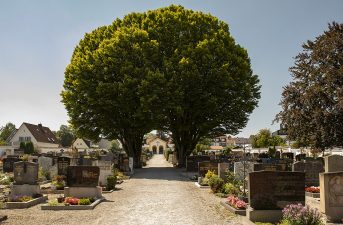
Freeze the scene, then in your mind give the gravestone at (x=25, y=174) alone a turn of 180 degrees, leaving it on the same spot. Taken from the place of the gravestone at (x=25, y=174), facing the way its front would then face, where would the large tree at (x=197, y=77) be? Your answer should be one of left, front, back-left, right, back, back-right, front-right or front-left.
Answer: front-right

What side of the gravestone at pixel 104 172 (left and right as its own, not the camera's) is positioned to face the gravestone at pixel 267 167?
left

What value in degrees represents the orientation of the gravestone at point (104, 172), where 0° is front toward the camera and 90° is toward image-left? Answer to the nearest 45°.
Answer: approximately 0°

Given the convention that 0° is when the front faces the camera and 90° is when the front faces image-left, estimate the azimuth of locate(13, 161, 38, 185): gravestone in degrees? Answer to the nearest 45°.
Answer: approximately 0°

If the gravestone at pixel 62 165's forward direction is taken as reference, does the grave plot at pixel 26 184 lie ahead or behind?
ahead

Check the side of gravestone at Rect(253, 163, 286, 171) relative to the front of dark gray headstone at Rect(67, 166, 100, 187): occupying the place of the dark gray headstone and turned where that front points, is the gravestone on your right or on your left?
on your left

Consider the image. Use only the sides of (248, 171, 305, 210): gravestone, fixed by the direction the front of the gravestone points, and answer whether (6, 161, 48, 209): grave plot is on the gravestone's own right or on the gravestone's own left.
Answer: on the gravestone's own right

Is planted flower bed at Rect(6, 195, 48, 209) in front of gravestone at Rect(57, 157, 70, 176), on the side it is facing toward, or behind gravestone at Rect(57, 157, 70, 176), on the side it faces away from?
in front

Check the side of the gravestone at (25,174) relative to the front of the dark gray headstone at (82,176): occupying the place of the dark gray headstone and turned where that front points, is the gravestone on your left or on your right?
on your right

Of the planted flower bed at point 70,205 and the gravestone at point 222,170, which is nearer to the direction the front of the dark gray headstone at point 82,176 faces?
the planted flower bed

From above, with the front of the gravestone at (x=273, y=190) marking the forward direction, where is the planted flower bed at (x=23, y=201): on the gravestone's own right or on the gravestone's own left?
on the gravestone's own right

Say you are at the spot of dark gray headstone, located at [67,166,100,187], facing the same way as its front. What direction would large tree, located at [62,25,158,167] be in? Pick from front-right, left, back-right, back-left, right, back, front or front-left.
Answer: back
